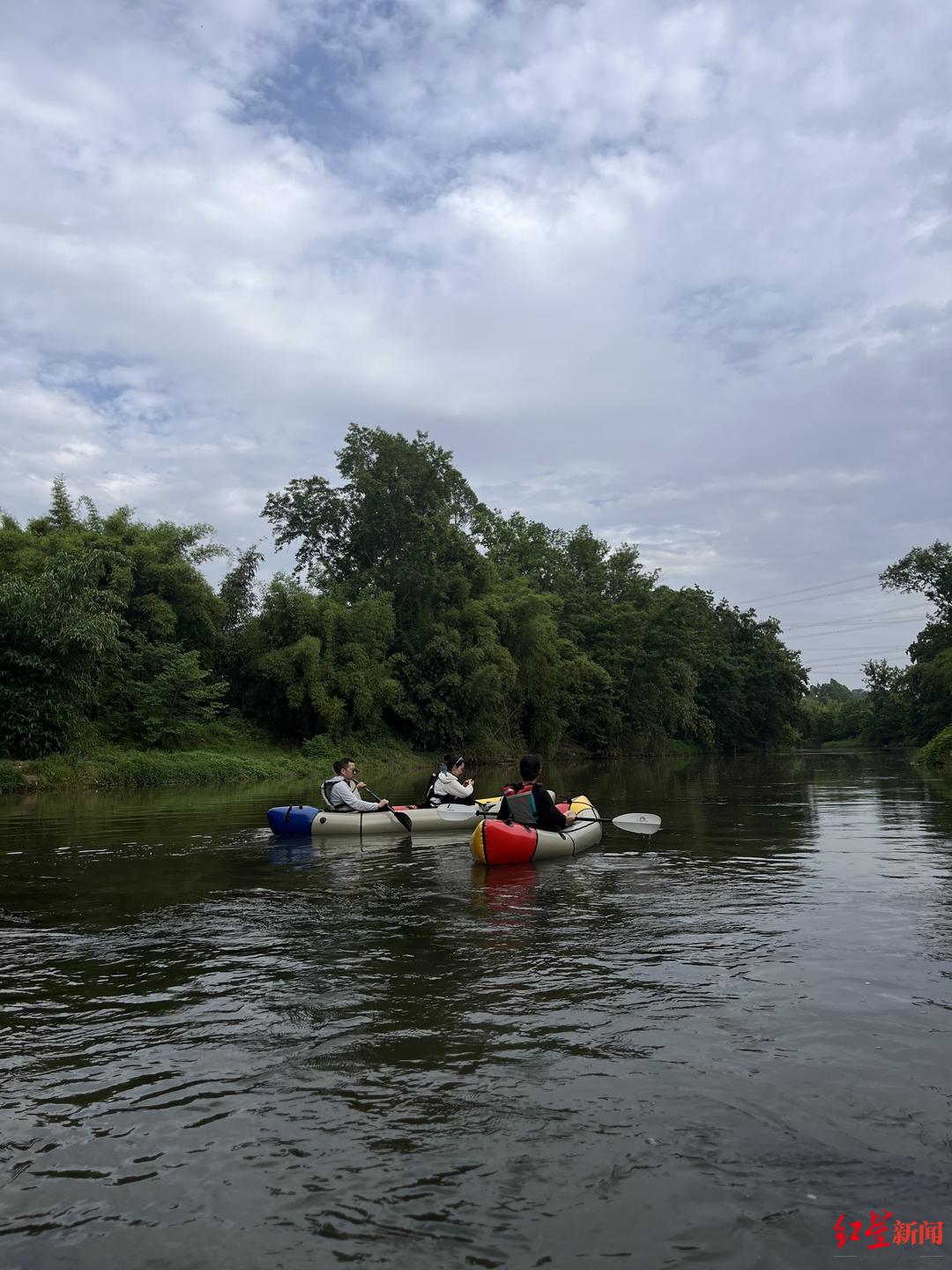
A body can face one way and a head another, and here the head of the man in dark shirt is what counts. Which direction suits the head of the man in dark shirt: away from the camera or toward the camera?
away from the camera

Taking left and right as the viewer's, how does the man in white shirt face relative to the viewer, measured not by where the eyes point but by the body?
facing to the right of the viewer

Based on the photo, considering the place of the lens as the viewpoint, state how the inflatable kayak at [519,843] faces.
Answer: facing away from the viewer and to the right of the viewer

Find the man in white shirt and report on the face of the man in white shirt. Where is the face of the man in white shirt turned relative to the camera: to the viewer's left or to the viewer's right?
to the viewer's right

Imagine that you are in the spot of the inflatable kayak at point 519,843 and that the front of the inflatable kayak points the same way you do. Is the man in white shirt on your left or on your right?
on your left

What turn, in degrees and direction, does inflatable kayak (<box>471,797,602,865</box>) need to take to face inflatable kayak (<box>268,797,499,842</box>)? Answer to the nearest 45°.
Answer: approximately 90° to its left

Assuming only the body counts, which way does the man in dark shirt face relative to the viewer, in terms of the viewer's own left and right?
facing away from the viewer and to the right of the viewer
